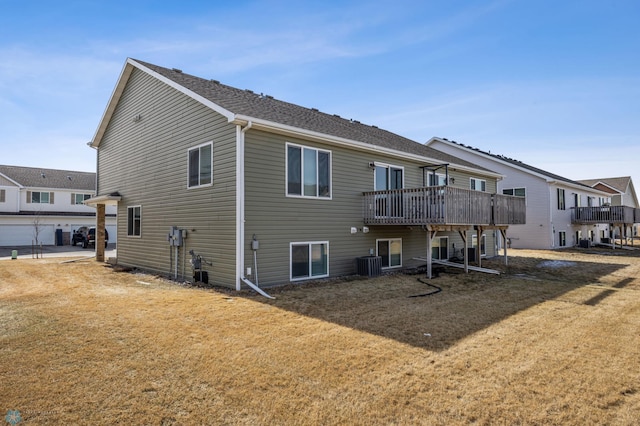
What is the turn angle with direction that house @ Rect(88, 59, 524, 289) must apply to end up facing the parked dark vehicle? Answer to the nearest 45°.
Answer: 0° — it already faces it

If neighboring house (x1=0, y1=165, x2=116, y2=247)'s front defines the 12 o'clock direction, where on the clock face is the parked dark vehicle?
The parked dark vehicle is roughly at 11 o'clock from the neighboring house.

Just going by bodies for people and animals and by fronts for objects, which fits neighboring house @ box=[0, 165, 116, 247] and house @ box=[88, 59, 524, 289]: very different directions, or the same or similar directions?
very different directions

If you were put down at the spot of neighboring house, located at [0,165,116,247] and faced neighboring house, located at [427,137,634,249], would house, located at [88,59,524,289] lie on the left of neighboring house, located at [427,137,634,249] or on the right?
right

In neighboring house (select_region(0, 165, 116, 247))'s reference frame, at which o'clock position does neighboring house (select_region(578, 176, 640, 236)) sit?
neighboring house (select_region(578, 176, 640, 236)) is roughly at 10 o'clock from neighboring house (select_region(0, 165, 116, 247)).

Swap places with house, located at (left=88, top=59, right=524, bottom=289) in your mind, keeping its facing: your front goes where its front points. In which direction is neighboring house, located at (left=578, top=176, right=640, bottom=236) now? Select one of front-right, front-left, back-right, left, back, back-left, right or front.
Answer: right

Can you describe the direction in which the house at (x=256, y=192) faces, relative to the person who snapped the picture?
facing away from the viewer and to the left of the viewer

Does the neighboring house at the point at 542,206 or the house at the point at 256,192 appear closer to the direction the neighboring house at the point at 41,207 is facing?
the house

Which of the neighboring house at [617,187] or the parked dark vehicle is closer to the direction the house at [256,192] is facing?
the parked dark vehicle

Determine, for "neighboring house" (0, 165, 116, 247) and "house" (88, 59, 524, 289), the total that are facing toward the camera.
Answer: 1

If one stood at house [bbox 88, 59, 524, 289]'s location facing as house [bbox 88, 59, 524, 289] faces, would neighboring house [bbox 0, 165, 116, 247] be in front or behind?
in front

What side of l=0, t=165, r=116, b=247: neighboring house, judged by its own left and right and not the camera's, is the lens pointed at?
front
